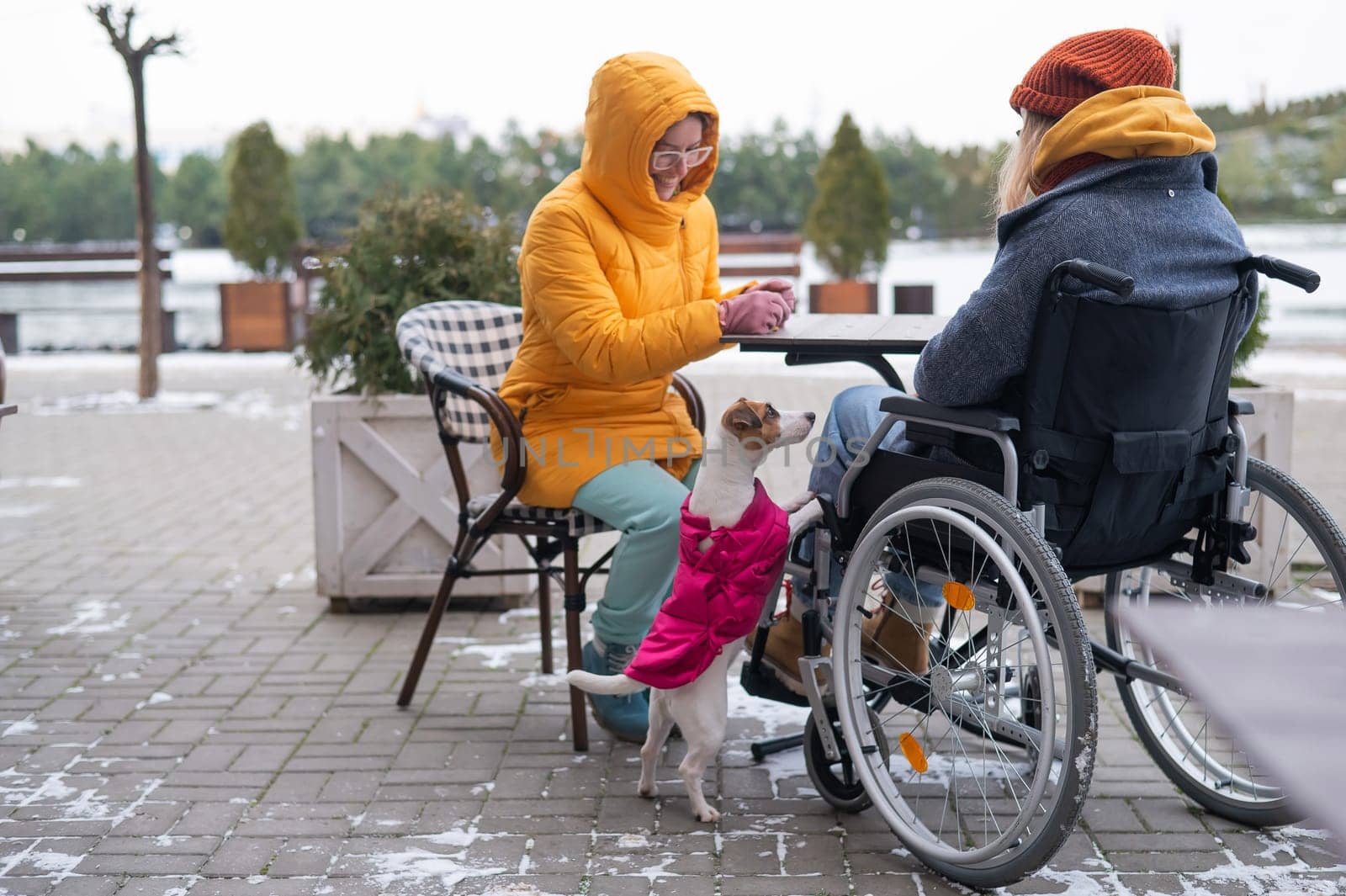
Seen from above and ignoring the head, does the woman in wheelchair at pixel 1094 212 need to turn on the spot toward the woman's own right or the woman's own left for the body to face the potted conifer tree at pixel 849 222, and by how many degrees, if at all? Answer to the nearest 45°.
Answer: approximately 45° to the woman's own right

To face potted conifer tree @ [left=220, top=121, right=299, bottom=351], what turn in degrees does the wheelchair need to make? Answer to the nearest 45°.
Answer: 0° — it already faces it

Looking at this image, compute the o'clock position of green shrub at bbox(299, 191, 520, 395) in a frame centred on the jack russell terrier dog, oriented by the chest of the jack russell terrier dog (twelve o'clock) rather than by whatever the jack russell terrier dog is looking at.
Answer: The green shrub is roughly at 8 o'clock from the jack russell terrier dog.

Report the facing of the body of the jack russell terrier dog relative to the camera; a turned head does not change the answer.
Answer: to the viewer's right

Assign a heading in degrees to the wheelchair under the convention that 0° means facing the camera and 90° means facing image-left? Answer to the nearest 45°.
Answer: approximately 135°

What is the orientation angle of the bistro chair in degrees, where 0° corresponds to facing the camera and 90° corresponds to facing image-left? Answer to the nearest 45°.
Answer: approximately 315°

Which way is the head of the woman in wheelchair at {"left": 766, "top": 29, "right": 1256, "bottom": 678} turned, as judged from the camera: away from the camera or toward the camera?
away from the camera

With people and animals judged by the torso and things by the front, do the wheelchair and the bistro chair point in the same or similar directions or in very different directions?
very different directions

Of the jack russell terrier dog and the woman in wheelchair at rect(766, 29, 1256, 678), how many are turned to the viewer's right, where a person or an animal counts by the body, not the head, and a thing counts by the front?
1

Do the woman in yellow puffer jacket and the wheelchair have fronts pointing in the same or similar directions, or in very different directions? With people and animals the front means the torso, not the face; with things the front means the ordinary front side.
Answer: very different directions

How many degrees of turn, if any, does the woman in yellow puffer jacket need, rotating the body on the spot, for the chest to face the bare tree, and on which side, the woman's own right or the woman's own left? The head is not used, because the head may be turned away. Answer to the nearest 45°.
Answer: approximately 180°
